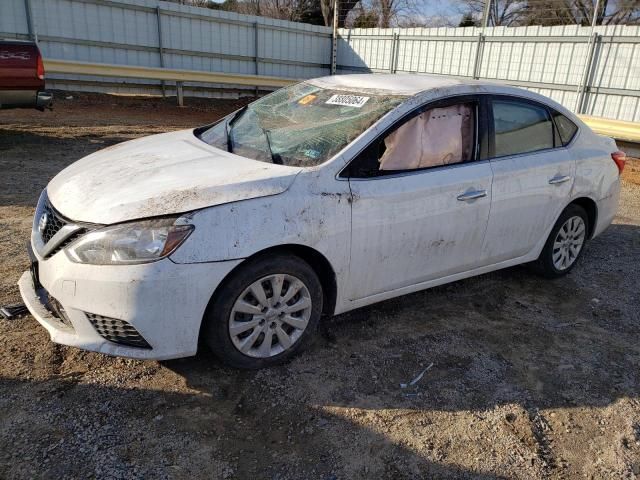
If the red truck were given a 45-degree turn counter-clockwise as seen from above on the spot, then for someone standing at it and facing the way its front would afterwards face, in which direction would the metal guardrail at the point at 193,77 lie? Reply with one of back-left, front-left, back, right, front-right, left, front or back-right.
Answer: back

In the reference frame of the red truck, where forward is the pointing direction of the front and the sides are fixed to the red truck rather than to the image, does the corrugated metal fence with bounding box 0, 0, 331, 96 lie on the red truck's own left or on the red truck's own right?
on the red truck's own right

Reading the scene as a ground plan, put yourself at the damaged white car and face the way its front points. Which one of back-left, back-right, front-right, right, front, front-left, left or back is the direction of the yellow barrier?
back

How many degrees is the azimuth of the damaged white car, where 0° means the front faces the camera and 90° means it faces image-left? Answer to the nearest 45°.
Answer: approximately 45°

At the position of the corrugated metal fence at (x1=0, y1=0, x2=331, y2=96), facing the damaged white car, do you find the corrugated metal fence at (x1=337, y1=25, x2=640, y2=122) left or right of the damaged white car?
left

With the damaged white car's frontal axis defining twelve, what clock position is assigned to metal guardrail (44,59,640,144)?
The metal guardrail is roughly at 4 o'clock from the damaged white car.

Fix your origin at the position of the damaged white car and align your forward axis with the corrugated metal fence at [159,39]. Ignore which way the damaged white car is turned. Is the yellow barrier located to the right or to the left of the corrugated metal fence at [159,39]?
right

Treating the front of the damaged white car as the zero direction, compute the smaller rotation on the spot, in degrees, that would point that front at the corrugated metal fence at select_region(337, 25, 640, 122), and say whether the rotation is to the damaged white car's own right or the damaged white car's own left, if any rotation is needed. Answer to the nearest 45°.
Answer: approximately 180°
